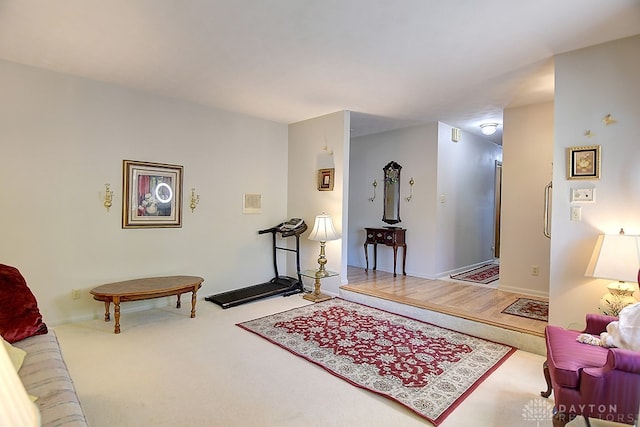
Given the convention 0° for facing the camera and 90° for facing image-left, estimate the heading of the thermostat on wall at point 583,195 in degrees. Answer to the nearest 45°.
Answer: approximately 0°

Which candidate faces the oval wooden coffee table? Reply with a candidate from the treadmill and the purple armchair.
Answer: the purple armchair

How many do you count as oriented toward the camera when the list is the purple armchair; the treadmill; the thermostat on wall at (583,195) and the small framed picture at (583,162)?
2

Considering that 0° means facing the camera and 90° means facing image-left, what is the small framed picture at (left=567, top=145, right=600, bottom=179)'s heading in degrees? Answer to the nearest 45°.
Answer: approximately 0°

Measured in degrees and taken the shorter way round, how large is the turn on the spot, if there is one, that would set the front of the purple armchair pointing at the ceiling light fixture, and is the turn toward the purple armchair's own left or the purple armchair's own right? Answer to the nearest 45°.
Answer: approximately 90° to the purple armchair's own right

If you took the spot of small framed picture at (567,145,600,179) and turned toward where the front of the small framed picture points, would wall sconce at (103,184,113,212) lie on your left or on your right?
on your right

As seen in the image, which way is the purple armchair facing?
to the viewer's left

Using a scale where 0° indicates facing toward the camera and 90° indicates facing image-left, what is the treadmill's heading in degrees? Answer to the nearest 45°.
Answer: approximately 225°
